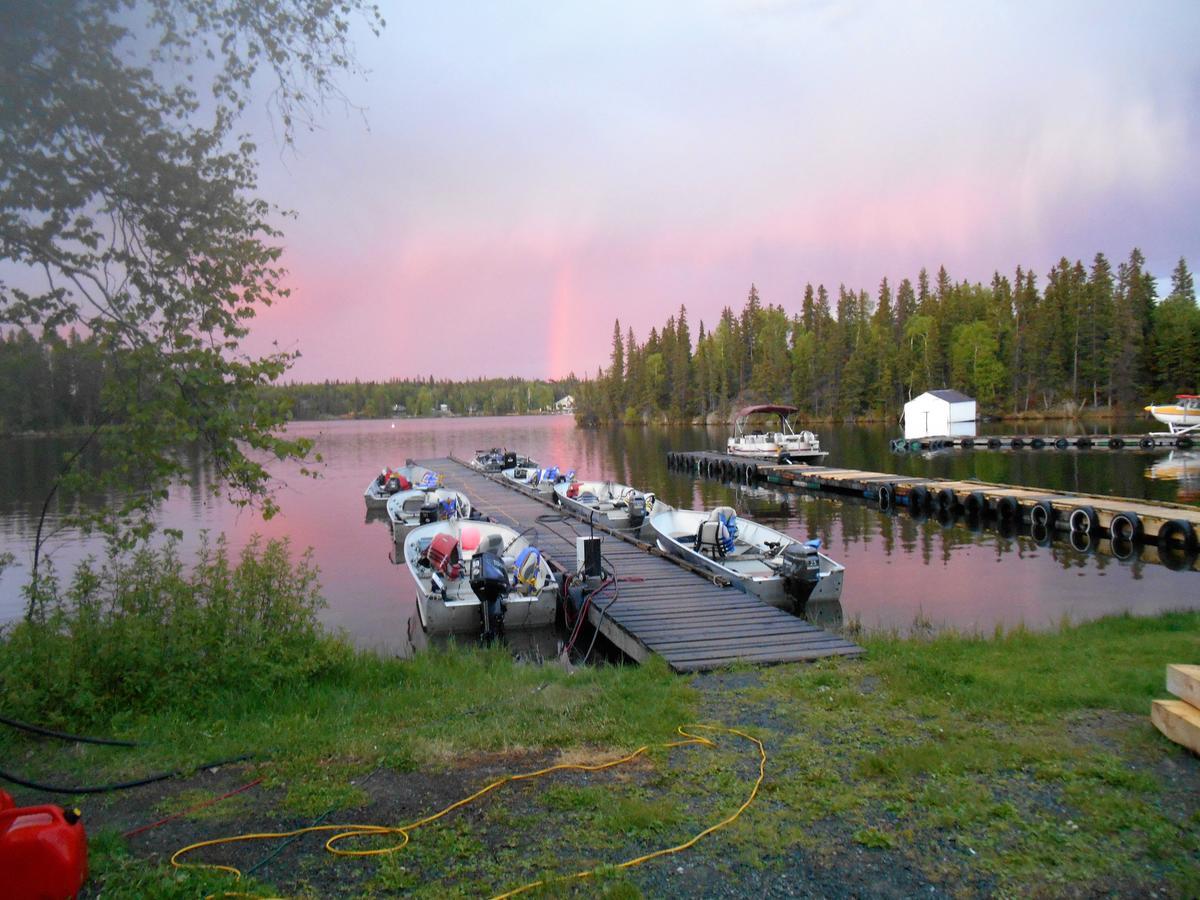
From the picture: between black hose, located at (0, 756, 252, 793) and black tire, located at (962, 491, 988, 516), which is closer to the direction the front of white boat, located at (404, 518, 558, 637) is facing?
the black tire

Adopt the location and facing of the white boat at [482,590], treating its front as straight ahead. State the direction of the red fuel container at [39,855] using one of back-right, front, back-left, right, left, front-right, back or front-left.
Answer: back

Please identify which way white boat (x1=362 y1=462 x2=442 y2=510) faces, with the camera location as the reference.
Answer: facing away from the viewer and to the right of the viewer

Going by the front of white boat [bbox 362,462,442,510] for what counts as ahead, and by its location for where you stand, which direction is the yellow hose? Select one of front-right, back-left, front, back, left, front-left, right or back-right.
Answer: back-right

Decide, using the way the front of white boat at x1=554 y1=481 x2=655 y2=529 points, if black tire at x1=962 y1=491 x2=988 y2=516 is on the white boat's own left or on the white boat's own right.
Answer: on the white boat's own right

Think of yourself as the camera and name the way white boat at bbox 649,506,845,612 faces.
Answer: facing away from the viewer and to the left of the viewer

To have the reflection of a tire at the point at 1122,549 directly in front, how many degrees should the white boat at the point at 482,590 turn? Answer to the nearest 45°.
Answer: approximately 90° to its right

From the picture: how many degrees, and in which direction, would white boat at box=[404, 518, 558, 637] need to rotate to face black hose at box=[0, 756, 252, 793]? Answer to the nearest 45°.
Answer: approximately 180°

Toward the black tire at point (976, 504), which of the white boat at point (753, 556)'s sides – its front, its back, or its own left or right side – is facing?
right

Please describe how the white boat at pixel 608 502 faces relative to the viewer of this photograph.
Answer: facing away from the viewer and to the left of the viewer

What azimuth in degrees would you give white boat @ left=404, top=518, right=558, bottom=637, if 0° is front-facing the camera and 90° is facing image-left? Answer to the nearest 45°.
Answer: approximately 180°

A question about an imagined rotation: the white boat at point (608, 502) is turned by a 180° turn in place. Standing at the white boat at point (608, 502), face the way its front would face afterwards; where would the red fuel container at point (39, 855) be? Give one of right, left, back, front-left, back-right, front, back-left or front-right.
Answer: front-right

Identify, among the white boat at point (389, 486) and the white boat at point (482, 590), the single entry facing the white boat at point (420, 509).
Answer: the white boat at point (482, 590)
